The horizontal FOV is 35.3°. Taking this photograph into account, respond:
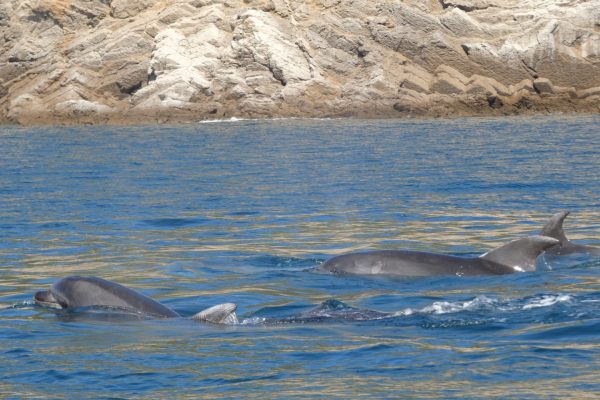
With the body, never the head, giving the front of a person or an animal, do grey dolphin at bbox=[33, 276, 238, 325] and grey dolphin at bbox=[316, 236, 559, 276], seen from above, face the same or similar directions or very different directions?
same or similar directions

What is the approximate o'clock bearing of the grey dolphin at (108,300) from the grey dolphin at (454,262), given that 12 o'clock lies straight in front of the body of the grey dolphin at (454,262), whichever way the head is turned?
the grey dolphin at (108,300) is roughly at 11 o'clock from the grey dolphin at (454,262).

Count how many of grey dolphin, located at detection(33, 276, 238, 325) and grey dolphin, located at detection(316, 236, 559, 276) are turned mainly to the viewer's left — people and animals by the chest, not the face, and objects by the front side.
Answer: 2

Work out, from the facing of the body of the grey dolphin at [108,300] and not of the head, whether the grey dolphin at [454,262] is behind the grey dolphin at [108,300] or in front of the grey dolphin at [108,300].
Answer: behind

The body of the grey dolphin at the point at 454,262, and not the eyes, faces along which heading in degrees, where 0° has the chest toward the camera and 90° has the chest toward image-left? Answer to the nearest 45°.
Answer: approximately 90°

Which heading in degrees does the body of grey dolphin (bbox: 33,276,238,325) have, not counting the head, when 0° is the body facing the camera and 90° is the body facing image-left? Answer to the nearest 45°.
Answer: approximately 90°
